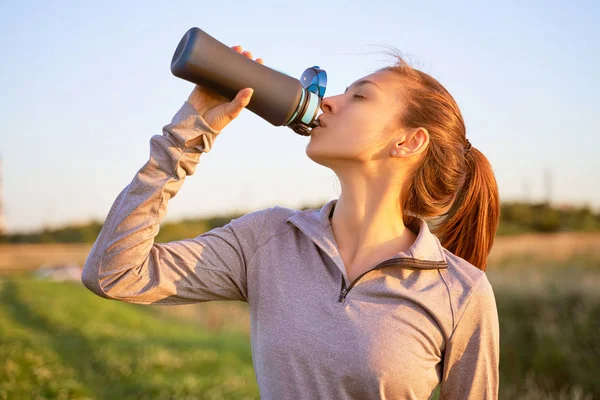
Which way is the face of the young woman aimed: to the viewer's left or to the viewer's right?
to the viewer's left

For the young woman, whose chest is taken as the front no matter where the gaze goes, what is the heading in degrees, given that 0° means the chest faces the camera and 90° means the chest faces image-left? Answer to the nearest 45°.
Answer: approximately 45°
